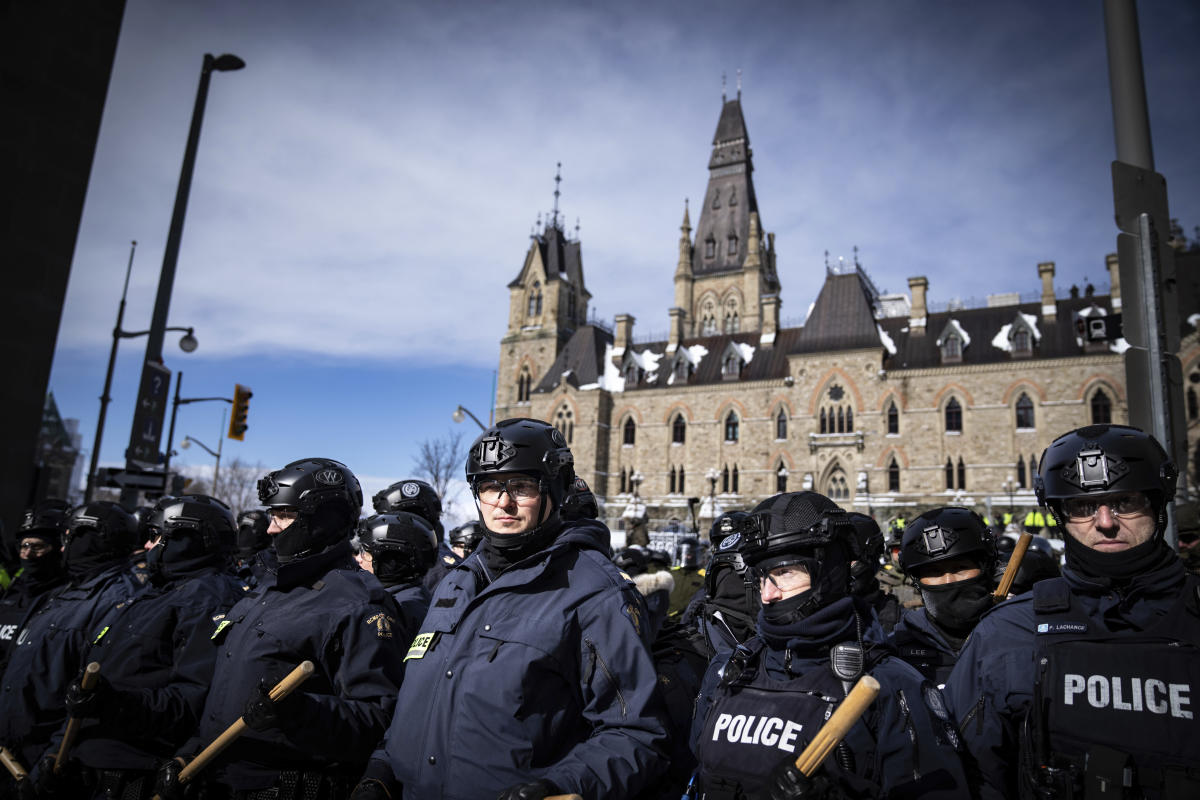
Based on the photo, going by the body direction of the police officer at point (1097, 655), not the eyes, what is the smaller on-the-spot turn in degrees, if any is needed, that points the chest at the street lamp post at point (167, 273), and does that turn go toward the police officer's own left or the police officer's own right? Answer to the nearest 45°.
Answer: approximately 90° to the police officer's own right

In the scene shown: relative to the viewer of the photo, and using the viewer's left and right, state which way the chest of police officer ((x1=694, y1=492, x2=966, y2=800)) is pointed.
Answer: facing the viewer and to the left of the viewer

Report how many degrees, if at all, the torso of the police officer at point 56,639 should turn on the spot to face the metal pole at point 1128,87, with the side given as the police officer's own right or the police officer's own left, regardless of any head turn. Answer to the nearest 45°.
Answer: approximately 90° to the police officer's own left

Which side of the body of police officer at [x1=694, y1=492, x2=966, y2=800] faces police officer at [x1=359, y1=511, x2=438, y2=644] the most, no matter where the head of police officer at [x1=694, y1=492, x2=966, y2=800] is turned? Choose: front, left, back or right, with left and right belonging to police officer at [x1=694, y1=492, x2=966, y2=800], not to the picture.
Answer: right

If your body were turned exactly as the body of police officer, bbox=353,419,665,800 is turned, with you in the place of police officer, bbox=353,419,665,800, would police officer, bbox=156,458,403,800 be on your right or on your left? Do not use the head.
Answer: on your right

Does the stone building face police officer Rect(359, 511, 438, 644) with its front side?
yes

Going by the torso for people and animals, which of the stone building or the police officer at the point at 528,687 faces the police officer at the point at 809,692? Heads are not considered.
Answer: the stone building

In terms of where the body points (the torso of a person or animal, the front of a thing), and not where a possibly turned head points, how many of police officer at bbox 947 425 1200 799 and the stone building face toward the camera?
2

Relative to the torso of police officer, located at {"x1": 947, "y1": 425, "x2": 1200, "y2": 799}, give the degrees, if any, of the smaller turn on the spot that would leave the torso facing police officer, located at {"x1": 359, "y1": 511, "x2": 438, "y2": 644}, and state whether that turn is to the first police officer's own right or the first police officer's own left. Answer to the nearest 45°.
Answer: approximately 90° to the first police officer's own right

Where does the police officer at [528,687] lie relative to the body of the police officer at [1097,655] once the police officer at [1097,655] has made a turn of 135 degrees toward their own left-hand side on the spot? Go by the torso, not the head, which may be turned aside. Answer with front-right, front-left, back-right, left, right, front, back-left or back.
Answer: back

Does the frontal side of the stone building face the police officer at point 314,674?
yes

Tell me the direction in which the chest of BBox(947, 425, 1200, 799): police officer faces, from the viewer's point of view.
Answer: toward the camera

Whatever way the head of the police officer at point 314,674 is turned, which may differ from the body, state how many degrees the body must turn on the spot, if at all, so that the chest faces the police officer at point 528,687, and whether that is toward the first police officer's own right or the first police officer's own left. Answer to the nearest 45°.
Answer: approximately 90° to the first police officer's own left

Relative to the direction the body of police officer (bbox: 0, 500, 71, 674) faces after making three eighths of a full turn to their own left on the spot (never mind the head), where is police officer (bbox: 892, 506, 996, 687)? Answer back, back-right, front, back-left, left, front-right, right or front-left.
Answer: front-right

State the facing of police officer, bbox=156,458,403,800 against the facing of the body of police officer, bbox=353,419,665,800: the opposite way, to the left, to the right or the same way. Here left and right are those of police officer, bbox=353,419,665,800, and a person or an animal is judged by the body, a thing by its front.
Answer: the same way

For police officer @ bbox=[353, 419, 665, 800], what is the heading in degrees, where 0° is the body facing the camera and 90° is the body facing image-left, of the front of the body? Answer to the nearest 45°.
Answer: approximately 45°

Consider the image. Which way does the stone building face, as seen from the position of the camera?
facing the viewer

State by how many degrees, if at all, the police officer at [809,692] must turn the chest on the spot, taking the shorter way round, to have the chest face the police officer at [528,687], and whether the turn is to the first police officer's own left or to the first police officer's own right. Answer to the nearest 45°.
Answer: approximately 45° to the first police officer's own right
